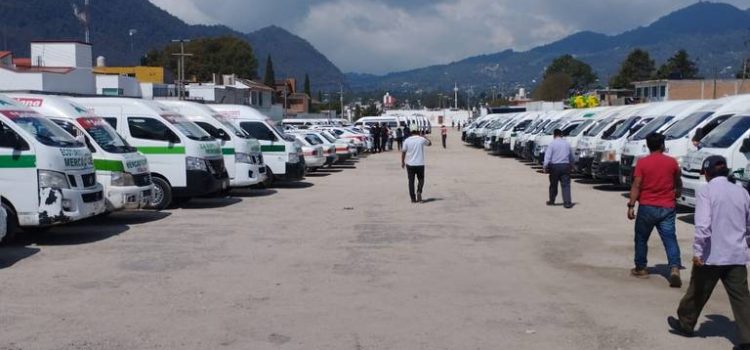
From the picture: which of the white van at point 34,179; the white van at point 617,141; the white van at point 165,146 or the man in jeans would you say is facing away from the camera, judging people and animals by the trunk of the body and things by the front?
the man in jeans

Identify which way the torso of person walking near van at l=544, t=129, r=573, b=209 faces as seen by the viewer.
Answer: away from the camera

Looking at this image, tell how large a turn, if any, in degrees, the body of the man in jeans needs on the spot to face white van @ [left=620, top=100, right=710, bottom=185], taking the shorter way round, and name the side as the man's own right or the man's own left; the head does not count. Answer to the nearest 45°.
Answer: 0° — they already face it

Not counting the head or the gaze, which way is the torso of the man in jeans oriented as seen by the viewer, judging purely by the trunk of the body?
away from the camera

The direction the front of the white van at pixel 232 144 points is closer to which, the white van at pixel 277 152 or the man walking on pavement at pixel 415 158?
the man walking on pavement

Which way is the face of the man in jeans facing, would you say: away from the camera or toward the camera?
away from the camera

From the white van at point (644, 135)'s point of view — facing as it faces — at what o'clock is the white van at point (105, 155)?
the white van at point (105, 155) is roughly at 12 o'clock from the white van at point (644, 135).

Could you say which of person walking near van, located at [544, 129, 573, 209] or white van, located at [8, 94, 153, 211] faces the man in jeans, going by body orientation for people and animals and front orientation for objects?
the white van

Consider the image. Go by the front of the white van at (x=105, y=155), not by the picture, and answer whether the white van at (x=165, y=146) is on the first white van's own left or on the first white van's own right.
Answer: on the first white van's own left
